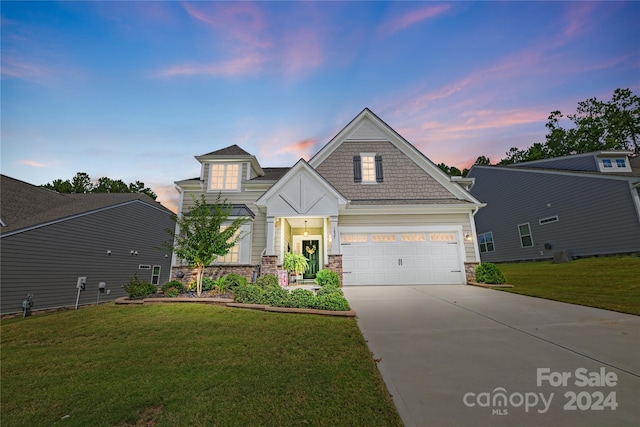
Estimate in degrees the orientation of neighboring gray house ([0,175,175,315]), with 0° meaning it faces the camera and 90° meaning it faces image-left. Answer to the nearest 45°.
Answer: approximately 45°

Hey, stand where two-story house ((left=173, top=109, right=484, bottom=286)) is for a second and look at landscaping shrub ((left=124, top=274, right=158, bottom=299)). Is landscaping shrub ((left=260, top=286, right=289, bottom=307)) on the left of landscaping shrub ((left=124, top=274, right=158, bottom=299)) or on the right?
left

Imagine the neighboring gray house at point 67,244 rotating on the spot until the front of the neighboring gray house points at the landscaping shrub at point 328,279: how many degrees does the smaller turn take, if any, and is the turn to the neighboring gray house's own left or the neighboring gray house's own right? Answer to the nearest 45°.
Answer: approximately 90° to the neighboring gray house's own left

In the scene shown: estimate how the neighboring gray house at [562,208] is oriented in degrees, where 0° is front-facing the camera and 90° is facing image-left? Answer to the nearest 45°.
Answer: approximately 315°

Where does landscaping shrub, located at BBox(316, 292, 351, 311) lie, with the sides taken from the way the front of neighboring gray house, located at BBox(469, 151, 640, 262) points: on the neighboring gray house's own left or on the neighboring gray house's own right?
on the neighboring gray house's own right

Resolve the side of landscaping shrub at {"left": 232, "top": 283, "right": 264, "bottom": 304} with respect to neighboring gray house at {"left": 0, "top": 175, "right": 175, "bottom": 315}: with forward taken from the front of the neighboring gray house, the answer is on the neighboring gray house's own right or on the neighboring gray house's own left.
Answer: on the neighboring gray house's own left

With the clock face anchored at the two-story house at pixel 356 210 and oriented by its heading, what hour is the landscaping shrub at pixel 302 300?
The landscaping shrub is roughly at 1 o'clock from the two-story house.

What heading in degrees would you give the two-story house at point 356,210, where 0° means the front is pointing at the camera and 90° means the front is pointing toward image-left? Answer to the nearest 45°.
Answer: approximately 0°

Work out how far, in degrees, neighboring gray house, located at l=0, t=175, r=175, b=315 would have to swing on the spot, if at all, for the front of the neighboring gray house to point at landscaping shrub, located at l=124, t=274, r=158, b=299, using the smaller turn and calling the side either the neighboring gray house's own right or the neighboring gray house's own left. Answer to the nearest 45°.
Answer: approximately 45° to the neighboring gray house's own left
